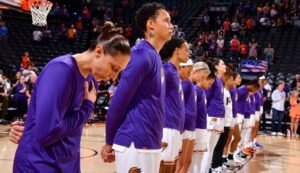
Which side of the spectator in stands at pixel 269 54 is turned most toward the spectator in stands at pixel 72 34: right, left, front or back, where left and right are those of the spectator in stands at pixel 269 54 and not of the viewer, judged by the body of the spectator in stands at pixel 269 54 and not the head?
right

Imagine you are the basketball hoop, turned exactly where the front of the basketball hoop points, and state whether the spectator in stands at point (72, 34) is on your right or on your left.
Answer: on your left

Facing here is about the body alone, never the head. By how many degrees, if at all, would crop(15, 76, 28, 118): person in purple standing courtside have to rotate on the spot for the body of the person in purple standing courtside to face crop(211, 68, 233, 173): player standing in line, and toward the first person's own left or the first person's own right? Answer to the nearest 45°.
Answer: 0° — they already face them

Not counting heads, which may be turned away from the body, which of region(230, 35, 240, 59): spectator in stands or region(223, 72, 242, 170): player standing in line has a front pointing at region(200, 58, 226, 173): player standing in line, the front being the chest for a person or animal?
the spectator in stands

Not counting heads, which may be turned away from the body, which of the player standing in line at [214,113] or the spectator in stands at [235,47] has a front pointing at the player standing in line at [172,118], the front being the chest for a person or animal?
the spectator in stands

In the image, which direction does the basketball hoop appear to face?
to the viewer's right

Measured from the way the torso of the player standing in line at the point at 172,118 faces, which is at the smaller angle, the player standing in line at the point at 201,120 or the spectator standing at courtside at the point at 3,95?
the player standing in line

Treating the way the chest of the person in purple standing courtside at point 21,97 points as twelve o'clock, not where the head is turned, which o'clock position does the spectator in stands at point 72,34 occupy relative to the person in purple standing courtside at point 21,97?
the spectator in stands at point 72,34 is roughly at 8 o'clock from the person in purple standing courtside at point 21,97.

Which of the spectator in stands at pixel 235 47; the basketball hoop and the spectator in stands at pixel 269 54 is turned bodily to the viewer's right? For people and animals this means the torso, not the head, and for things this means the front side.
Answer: the basketball hoop
